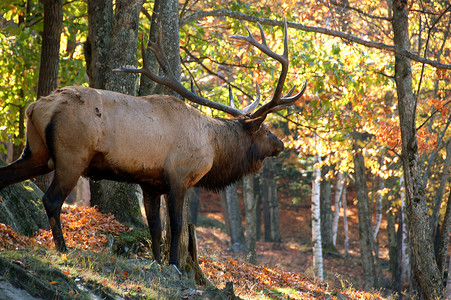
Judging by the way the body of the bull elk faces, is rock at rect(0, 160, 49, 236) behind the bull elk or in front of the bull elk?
behind

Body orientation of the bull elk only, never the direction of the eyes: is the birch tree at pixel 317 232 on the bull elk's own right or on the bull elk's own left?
on the bull elk's own left

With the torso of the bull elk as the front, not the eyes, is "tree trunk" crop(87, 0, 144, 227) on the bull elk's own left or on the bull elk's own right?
on the bull elk's own left

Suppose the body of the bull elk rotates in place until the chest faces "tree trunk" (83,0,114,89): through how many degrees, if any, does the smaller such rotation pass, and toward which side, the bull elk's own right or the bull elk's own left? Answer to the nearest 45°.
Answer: approximately 90° to the bull elk's own left

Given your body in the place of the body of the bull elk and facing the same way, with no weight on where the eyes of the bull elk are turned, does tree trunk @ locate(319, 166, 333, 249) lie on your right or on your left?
on your left

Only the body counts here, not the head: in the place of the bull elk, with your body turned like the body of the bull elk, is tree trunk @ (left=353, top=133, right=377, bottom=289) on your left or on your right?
on your left

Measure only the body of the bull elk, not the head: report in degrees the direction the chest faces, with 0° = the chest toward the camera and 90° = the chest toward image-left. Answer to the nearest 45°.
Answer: approximately 270°
